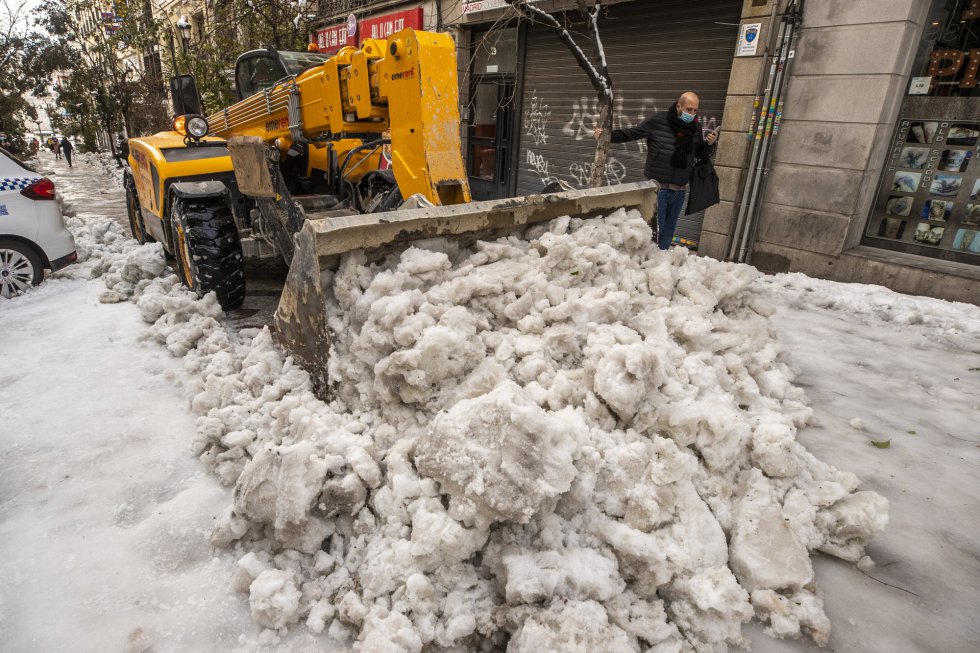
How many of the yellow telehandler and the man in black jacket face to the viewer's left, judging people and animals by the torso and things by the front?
0

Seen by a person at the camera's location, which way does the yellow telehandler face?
facing the viewer and to the right of the viewer

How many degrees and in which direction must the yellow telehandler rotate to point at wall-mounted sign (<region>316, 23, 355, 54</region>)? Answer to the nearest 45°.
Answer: approximately 135° to its left

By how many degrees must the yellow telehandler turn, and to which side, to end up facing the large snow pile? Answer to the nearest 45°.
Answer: approximately 45° to its right

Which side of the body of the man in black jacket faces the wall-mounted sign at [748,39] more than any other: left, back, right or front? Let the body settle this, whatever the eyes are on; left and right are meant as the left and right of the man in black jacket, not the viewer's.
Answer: left

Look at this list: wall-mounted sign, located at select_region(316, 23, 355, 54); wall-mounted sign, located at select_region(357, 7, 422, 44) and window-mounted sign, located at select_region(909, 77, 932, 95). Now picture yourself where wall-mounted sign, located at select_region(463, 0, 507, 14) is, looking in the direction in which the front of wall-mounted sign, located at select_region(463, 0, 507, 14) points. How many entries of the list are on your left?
1

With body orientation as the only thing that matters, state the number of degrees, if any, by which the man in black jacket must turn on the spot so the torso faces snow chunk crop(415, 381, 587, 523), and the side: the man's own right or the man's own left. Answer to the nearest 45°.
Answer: approximately 45° to the man's own right

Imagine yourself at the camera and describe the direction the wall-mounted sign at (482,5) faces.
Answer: facing the viewer and to the left of the viewer

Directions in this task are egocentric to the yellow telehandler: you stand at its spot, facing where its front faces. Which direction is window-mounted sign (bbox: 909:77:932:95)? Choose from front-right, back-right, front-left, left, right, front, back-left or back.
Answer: front-left
